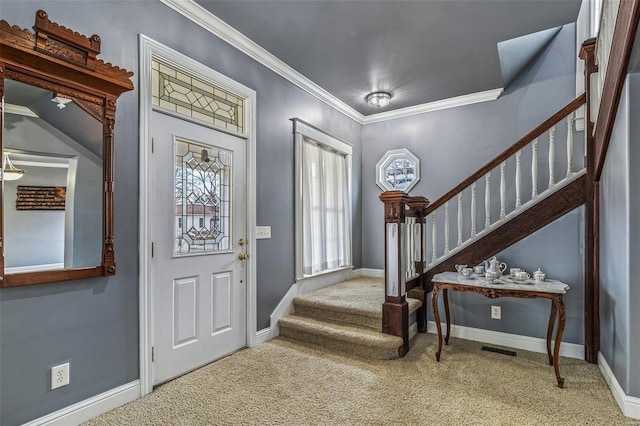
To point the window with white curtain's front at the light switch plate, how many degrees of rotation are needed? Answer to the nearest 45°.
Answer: approximately 90° to its right

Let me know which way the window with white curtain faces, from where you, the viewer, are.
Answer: facing the viewer and to the right of the viewer

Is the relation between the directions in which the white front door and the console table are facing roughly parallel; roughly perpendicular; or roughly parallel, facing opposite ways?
roughly perpendicular

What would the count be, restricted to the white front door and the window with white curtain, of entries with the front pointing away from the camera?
0

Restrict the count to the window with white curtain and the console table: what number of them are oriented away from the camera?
0

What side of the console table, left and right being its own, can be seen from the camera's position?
front

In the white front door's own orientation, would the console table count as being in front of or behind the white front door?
in front

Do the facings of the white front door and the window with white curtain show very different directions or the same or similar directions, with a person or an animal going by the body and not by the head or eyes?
same or similar directions

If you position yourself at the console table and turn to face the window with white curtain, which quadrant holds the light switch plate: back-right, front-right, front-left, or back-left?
front-left

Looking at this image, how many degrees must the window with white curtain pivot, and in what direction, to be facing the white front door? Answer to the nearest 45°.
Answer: approximately 90° to its right

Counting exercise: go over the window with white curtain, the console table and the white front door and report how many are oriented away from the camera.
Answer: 0

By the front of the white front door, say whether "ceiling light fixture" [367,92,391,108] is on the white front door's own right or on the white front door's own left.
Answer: on the white front door's own left
